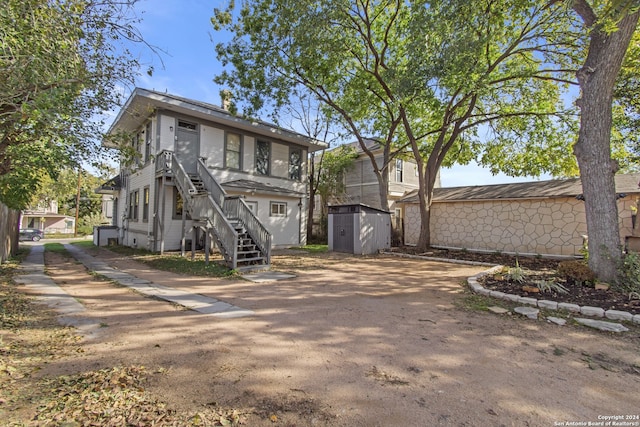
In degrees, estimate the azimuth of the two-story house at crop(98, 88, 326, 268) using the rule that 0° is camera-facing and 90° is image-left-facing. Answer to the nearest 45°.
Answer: approximately 135°

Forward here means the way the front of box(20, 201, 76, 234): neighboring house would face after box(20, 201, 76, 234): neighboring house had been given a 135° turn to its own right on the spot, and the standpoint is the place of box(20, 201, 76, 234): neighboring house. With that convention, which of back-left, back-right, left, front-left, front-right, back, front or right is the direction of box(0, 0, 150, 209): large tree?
back-left

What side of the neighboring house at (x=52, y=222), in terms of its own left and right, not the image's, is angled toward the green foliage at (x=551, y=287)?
front

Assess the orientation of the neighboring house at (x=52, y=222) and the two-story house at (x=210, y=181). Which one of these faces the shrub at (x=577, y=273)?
the neighboring house

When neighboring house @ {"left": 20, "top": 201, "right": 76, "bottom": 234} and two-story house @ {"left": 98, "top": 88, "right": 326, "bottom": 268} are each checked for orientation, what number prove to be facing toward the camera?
1

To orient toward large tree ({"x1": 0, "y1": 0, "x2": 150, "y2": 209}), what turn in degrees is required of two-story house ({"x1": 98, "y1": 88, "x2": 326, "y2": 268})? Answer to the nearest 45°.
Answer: approximately 135° to its left

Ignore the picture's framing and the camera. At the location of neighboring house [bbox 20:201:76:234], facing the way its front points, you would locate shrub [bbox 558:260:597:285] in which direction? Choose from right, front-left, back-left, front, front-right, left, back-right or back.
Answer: front

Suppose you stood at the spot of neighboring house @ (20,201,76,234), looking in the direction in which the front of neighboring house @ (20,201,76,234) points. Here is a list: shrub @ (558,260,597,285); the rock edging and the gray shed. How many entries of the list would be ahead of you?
3

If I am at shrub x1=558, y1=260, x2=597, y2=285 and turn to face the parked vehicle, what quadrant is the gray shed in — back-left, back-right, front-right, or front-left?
front-right

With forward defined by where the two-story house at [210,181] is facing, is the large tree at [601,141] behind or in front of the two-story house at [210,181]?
behind

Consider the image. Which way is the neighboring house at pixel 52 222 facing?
toward the camera

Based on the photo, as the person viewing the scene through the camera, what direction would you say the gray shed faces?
facing the viewer and to the left of the viewer

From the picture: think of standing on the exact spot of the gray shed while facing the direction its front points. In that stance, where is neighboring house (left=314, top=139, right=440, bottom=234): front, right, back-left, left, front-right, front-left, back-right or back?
back-right

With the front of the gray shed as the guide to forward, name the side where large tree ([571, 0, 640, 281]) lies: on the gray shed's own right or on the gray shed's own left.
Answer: on the gray shed's own left

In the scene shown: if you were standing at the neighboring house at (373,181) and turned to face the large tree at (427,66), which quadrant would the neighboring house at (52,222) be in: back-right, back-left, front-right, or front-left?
back-right

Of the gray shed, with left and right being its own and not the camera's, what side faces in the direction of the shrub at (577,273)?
left
